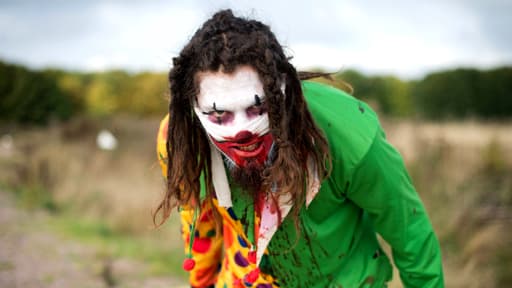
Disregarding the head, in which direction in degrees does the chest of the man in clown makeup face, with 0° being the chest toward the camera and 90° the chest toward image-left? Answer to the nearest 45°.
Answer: approximately 45°
